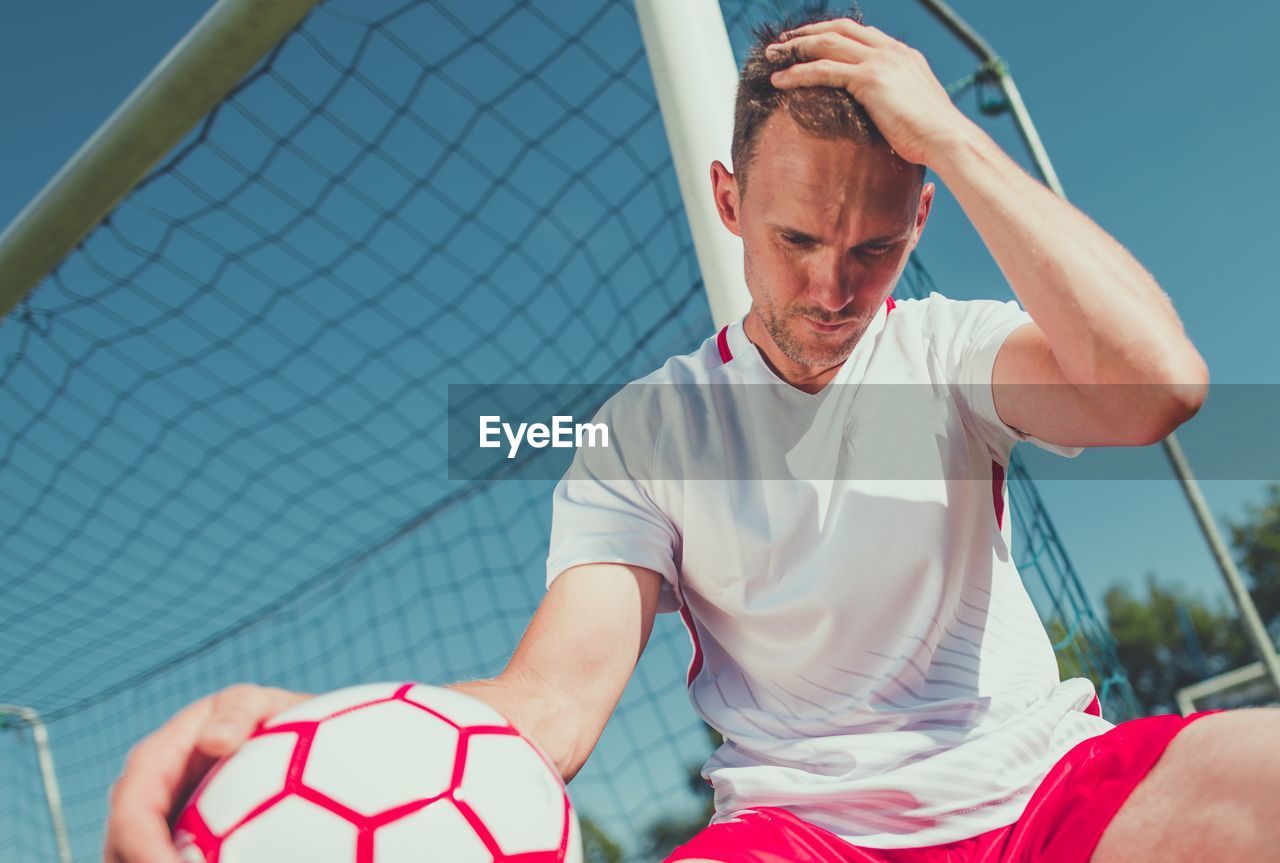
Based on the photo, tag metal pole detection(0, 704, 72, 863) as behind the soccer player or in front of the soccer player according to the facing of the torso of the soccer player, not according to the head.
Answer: behind

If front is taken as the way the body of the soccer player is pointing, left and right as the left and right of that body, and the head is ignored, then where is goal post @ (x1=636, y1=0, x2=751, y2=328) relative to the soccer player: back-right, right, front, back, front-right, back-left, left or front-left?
back

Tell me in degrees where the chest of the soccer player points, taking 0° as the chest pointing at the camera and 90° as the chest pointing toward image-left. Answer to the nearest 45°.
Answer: approximately 0°

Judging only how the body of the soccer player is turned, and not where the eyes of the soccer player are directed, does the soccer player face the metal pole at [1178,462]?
no
